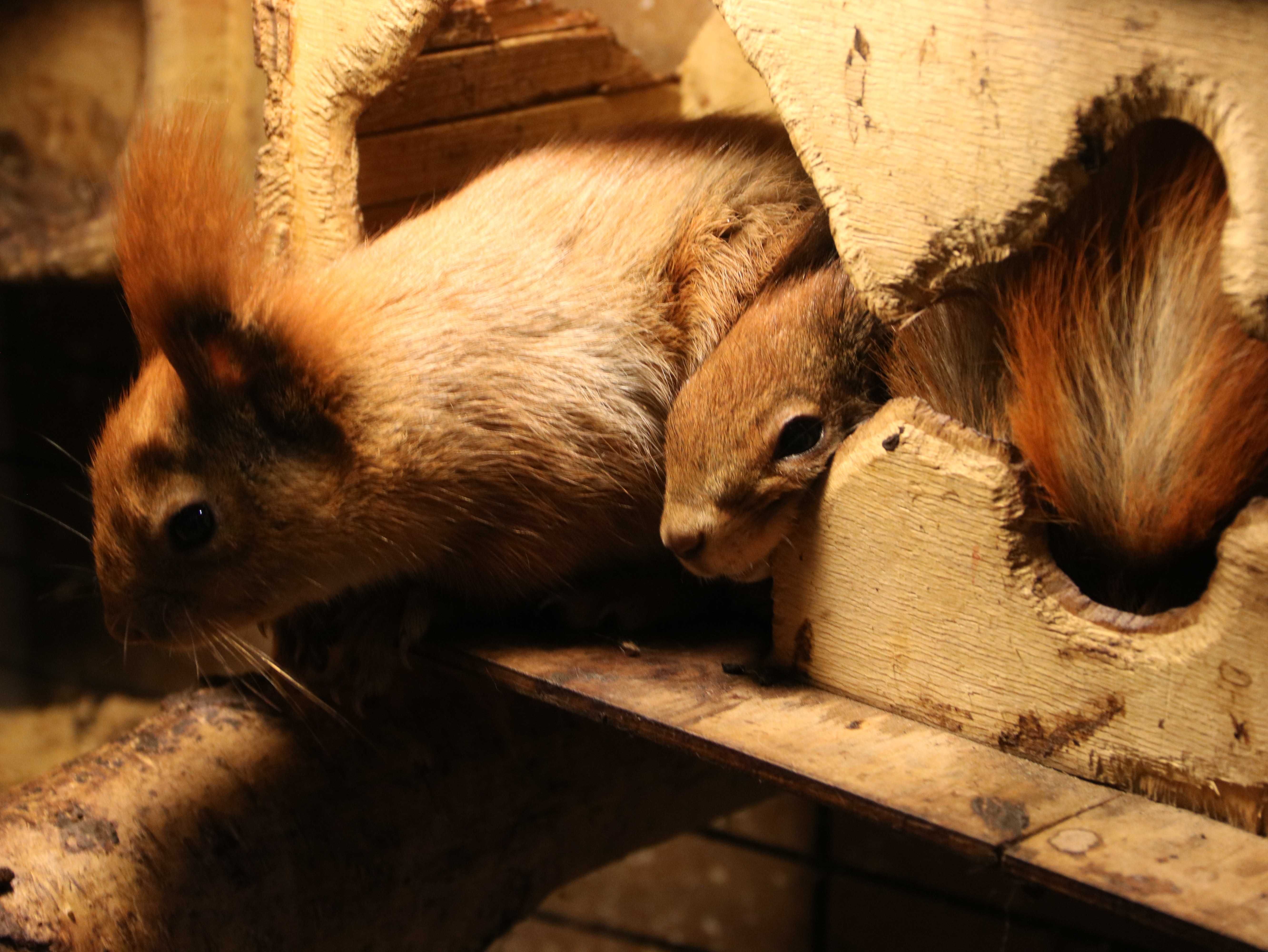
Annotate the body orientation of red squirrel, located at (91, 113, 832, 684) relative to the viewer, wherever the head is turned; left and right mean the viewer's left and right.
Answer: facing to the left of the viewer

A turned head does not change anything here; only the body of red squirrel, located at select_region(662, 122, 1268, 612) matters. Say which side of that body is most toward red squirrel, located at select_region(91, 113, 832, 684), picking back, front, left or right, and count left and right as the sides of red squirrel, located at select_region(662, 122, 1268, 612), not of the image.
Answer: front

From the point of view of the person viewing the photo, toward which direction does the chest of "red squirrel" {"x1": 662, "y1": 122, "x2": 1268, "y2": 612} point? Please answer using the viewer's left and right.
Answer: facing to the left of the viewer

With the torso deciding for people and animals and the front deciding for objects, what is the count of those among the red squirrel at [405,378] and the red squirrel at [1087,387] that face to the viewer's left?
2

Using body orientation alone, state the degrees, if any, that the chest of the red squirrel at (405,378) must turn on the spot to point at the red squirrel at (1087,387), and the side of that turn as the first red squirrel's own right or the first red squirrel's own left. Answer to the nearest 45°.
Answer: approximately 135° to the first red squirrel's own left
